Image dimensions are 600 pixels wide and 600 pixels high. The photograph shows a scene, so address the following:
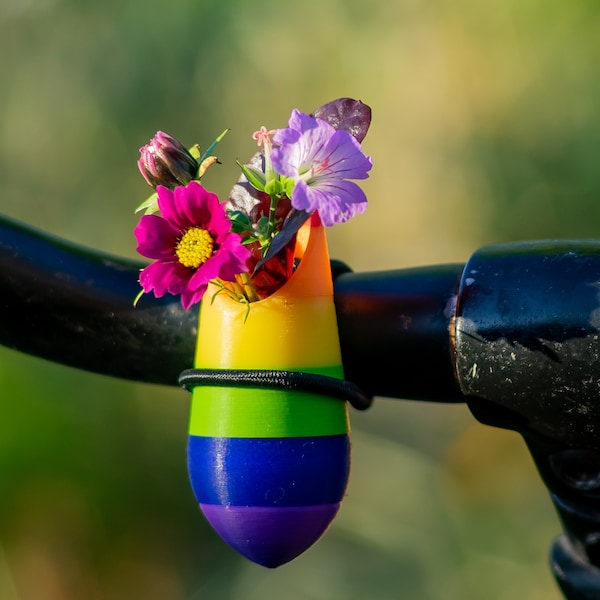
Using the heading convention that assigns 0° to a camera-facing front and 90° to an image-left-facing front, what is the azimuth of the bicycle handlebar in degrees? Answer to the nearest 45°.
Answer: approximately 0°
